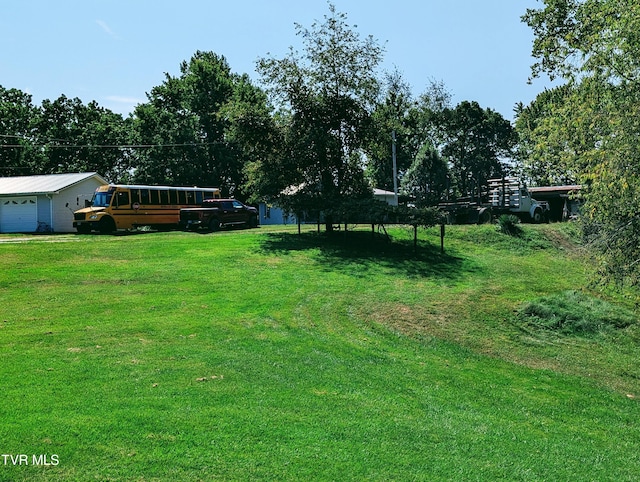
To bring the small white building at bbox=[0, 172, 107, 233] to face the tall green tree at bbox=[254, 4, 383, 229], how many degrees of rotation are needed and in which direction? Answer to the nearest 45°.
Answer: approximately 90° to its left

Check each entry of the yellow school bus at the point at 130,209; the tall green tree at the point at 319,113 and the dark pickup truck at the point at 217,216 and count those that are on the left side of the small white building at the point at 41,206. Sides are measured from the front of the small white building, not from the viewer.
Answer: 3

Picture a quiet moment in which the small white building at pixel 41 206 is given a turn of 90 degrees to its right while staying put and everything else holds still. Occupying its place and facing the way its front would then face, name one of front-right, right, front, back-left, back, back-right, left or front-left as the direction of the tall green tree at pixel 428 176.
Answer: back-right

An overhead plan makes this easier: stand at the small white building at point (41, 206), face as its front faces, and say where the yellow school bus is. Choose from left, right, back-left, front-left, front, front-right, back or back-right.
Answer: left

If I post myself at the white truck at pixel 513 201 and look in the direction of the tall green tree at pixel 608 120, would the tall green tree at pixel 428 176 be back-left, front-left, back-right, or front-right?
back-right

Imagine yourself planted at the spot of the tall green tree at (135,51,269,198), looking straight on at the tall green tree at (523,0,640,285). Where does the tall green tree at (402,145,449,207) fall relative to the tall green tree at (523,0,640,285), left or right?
left

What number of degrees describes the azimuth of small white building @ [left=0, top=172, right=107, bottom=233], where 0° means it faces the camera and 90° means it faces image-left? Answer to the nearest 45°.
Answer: approximately 45°

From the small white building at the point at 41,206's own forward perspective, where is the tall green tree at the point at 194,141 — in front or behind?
behind

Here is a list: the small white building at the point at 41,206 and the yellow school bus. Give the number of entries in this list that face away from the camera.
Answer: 0

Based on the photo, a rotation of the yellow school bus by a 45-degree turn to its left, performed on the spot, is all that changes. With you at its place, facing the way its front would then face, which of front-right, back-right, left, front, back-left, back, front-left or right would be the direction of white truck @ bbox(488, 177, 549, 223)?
left

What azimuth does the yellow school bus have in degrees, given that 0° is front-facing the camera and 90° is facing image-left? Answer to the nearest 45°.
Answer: approximately 45°

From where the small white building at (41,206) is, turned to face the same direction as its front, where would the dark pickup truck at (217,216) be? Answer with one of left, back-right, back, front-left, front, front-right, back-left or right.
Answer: left
